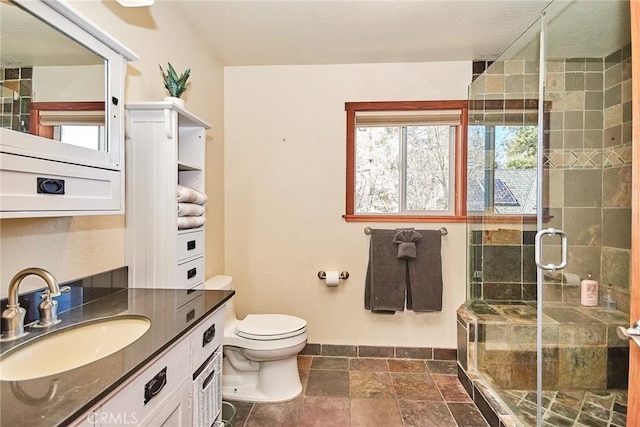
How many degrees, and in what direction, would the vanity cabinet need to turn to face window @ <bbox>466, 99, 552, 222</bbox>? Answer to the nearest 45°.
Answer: approximately 45° to its left

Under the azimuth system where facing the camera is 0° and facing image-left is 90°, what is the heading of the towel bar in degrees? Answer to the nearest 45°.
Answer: approximately 0°

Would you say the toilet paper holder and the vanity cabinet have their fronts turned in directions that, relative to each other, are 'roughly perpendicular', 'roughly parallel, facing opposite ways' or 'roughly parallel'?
roughly perpendicular

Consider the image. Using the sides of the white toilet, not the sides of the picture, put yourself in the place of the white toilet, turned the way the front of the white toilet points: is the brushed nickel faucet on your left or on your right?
on your right

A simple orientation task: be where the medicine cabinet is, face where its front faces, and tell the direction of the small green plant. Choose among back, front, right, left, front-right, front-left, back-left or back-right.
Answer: left

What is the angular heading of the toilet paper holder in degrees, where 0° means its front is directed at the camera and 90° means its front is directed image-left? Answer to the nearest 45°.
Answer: approximately 0°

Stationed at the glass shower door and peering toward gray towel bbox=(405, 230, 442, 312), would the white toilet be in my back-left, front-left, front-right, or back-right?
front-left

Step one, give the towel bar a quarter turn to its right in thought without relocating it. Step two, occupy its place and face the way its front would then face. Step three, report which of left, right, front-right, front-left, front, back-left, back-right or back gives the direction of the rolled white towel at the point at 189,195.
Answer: front-left
